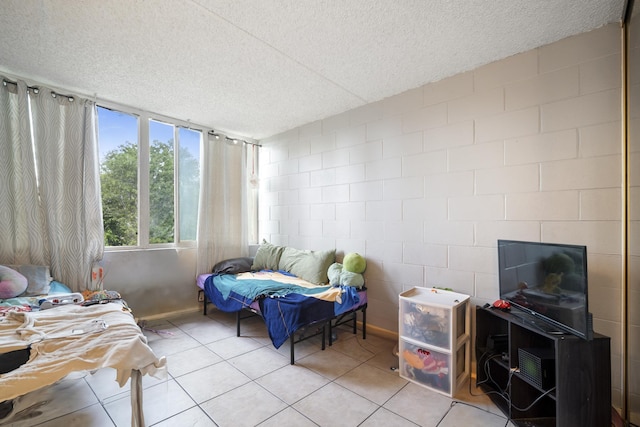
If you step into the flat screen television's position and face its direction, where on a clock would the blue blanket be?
The blue blanket is roughly at 1 o'clock from the flat screen television.

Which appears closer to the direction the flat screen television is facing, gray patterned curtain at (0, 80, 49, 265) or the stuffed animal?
the gray patterned curtain

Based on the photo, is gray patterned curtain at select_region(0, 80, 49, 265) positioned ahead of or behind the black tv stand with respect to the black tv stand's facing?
ahead

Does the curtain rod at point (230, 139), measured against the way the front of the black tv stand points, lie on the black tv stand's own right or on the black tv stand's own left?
on the black tv stand's own right

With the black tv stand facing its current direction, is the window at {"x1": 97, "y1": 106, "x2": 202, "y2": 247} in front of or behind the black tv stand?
in front

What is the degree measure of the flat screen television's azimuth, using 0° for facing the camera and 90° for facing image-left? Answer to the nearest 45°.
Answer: approximately 45°

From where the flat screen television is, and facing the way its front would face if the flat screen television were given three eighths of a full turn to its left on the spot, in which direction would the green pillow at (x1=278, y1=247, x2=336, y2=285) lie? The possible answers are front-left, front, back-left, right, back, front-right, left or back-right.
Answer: back

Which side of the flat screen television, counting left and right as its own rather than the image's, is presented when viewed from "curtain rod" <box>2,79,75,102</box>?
front
